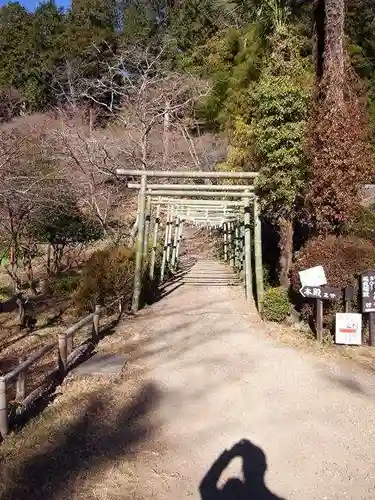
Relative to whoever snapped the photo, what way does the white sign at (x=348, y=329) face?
facing the viewer

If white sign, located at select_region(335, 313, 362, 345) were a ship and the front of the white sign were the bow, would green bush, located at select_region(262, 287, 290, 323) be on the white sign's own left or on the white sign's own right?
on the white sign's own right

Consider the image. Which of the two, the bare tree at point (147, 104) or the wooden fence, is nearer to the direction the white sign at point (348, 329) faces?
the wooden fence

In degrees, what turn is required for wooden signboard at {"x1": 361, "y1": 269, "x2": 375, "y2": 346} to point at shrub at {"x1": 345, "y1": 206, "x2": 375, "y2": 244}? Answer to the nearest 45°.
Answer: approximately 180°

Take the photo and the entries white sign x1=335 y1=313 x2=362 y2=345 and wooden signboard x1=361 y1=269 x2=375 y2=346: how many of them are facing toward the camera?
2

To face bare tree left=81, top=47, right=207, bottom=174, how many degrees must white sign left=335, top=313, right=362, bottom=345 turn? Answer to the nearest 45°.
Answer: approximately 135° to its right

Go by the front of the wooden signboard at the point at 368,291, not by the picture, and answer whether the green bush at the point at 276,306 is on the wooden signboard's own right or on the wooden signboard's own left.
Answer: on the wooden signboard's own right

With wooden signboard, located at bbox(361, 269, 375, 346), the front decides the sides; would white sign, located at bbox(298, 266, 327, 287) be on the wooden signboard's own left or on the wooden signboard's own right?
on the wooden signboard's own right
